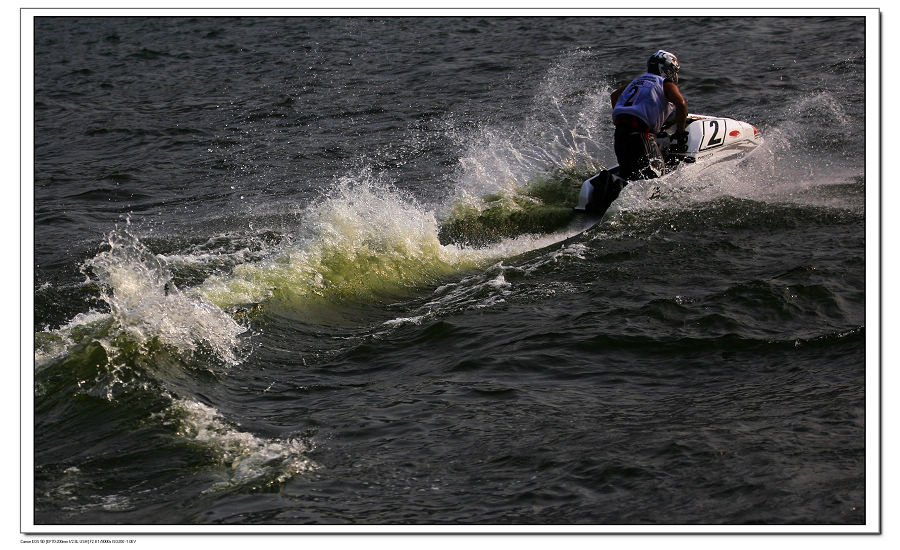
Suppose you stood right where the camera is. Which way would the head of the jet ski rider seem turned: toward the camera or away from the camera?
away from the camera

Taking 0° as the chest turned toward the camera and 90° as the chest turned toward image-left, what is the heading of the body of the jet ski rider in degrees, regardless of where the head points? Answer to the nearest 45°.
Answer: approximately 225°
